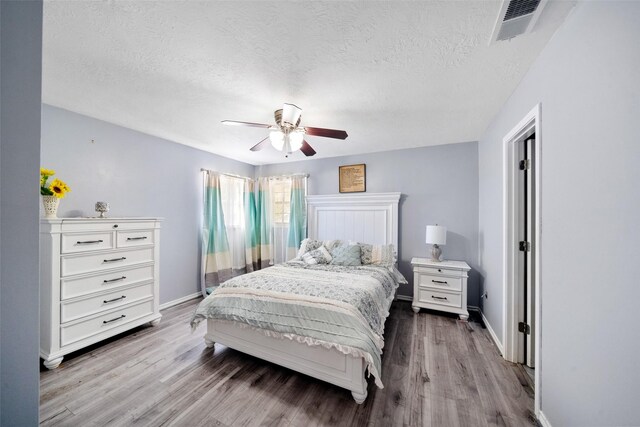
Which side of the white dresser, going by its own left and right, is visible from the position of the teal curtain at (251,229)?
left

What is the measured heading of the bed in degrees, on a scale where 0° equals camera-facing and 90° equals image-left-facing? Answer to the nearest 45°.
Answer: approximately 45°

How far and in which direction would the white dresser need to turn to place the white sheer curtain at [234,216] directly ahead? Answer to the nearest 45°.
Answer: approximately 90° to its left

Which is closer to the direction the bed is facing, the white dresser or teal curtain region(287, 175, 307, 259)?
the white dresser

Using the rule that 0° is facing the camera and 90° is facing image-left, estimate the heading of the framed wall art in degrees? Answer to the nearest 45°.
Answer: approximately 0°

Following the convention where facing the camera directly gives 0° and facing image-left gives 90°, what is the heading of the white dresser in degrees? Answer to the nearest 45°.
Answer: approximately 315°

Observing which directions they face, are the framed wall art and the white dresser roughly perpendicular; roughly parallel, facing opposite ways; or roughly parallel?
roughly perpendicular

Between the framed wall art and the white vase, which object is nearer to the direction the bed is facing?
the white vase
